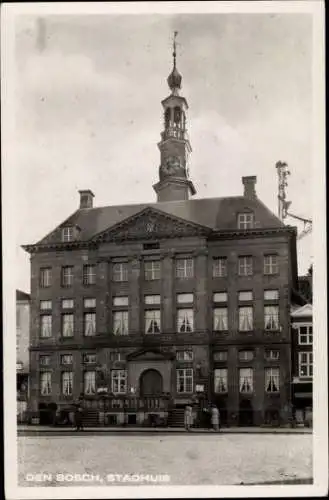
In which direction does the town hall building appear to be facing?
toward the camera

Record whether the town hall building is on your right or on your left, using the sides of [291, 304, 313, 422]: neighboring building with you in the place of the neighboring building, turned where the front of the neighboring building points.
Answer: on your right

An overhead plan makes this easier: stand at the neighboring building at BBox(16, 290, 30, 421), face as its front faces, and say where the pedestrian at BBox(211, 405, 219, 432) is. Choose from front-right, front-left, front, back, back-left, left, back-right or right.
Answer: left

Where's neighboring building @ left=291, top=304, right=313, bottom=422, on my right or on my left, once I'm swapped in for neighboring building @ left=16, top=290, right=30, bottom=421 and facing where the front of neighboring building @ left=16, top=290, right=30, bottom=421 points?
on my left

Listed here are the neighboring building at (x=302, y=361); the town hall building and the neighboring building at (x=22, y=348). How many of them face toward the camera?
3

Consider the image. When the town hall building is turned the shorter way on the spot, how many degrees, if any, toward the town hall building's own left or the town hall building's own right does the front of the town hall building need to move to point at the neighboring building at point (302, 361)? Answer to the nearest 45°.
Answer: approximately 45° to the town hall building's own left

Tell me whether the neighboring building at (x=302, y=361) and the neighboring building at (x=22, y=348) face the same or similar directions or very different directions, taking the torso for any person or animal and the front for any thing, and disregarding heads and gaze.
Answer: same or similar directions

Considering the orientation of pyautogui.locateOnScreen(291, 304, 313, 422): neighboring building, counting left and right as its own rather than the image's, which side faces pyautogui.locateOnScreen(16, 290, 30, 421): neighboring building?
right

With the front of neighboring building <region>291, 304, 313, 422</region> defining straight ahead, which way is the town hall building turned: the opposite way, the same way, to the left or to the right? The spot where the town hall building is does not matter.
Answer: the same way

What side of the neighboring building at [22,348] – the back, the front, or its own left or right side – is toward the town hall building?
left

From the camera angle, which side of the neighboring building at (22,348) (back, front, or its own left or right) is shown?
front

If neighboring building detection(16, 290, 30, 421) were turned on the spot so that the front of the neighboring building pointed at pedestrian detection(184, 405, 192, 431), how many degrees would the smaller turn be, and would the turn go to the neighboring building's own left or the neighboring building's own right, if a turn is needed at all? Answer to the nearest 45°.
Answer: approximately 90° to the neighboring building's own left
